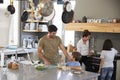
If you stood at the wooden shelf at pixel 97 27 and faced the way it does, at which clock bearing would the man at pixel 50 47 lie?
The man is roughly at 1 o'clock from the wooden shelf.

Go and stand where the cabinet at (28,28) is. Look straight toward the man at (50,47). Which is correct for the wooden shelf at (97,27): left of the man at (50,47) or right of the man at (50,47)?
left

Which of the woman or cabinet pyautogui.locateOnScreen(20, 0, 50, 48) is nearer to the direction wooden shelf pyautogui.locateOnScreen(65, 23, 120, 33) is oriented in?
the woman

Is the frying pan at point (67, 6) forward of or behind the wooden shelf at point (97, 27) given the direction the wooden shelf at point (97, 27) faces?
forward

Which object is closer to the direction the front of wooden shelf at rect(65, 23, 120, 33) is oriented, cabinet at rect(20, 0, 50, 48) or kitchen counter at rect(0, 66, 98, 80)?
the kitchen counter

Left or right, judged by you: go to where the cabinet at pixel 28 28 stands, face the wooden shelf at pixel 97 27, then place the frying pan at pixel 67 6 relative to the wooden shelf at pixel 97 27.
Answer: right

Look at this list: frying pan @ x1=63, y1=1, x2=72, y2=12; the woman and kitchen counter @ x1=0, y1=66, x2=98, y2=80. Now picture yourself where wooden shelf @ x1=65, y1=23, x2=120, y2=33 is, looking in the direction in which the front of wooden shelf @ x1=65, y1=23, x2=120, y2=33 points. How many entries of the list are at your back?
0

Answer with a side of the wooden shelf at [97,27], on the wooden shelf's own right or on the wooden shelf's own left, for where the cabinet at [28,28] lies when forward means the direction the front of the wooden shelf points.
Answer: on the wooden shelf's own right

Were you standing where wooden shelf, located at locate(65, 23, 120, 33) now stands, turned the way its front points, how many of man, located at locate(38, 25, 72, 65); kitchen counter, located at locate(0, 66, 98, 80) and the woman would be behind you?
0

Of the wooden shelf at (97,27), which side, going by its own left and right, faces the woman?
front

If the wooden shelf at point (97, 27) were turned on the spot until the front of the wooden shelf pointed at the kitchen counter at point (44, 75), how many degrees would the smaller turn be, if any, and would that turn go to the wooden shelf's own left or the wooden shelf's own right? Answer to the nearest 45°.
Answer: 0° — it already faces it

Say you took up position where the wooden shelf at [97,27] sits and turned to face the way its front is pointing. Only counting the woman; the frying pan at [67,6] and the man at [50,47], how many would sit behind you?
0

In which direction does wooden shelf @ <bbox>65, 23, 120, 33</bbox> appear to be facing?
toward the camera

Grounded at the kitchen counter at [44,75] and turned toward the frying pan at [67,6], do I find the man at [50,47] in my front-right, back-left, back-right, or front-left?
front-left

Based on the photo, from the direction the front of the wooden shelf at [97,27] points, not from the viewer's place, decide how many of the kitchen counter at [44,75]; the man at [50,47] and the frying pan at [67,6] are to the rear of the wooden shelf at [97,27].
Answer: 0
